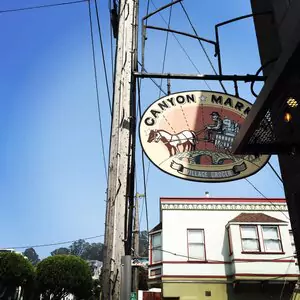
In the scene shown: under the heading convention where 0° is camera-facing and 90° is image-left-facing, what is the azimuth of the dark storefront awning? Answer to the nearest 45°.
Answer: approximately 90°

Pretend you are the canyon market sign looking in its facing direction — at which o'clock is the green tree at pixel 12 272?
The green tree is roughly at 5 o'clock from the canyon market sign.

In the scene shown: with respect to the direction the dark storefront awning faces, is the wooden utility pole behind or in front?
in front

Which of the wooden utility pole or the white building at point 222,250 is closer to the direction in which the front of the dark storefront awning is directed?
the wooden utility pole

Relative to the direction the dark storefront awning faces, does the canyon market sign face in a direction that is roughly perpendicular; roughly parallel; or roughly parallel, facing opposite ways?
roughly perpendicular

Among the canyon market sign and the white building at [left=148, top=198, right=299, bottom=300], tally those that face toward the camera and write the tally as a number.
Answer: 2

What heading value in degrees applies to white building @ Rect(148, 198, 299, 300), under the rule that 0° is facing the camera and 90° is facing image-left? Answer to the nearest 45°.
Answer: approximately 0°

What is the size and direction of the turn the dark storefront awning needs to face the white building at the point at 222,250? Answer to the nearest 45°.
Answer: approximately 90° to its right

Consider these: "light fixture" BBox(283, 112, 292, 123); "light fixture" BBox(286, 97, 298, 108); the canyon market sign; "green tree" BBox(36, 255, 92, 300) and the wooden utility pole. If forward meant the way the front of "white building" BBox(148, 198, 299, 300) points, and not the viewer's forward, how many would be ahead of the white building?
4

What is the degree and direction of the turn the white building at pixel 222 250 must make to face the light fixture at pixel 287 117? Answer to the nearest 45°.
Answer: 0° — it already faces it

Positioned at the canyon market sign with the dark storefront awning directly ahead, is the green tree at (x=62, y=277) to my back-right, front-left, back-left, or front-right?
back-left

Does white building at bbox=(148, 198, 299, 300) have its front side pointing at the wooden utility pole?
yes

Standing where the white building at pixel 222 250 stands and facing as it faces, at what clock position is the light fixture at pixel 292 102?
The light fixture is roughly at 12 o'clock from the white building.

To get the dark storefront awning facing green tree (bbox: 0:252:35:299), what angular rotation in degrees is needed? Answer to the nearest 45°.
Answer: approximately 45° to its right

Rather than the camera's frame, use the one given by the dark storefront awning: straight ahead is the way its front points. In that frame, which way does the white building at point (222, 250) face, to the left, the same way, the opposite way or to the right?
to the left
